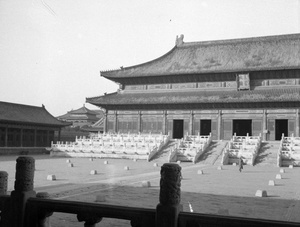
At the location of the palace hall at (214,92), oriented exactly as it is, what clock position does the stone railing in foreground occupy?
The stone railing in foreground is roughly at 12 o'clock from the palace hall.

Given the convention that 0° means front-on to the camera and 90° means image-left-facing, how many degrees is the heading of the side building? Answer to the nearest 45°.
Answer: approximately 315°

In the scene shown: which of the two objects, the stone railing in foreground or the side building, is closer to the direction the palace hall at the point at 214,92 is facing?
the stone railing in foreground

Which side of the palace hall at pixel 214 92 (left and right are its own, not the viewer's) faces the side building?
right

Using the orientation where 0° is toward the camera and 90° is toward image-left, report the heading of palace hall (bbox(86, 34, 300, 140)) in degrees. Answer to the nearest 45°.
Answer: approximately 0°

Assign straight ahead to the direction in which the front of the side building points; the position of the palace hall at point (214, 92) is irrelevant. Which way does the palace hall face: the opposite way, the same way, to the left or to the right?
to the right

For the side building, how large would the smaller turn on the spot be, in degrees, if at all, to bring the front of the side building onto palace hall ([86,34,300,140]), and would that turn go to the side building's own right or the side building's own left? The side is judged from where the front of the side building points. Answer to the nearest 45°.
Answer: approximately 45° to the side building's own left
